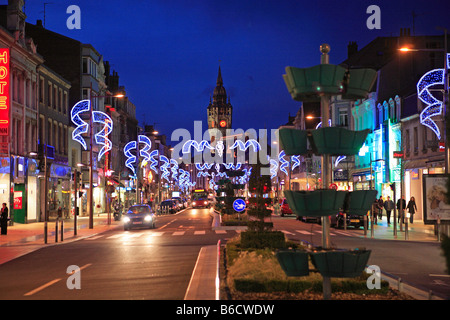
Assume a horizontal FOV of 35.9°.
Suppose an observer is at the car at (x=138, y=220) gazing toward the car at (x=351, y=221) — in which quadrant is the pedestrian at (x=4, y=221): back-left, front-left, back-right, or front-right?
back-right

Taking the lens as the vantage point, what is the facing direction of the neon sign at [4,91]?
facing the viewer

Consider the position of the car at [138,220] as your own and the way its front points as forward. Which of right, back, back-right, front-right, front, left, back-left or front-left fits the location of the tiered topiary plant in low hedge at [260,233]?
front

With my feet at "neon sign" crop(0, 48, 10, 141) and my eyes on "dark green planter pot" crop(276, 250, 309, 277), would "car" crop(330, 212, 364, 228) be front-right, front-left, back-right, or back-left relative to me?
front-left

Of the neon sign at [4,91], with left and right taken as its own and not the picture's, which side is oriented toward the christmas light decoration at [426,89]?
left

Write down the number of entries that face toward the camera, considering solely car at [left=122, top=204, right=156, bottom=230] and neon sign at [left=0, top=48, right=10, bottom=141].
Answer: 2

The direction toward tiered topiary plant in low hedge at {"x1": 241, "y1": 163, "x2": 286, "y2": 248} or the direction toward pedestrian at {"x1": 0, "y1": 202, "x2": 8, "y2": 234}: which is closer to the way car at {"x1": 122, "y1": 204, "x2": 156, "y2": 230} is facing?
the tiered topiary plant in low hedge

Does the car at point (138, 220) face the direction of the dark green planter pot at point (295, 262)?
yes

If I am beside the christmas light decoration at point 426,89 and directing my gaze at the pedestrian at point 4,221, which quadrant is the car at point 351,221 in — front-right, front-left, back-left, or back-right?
front-right

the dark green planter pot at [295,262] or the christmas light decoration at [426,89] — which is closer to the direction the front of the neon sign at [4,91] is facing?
the dark green planter pot

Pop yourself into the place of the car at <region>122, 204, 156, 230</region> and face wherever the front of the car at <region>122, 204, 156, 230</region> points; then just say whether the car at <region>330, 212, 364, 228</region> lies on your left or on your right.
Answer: on your left

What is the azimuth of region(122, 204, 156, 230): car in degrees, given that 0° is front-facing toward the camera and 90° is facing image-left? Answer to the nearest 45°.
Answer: approximately 0°

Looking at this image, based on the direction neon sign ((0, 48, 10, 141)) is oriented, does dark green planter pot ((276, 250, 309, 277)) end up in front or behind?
in front

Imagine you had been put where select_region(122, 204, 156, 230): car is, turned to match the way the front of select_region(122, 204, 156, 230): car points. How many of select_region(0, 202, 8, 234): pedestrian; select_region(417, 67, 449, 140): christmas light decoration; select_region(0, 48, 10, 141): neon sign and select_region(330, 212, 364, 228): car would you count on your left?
2
